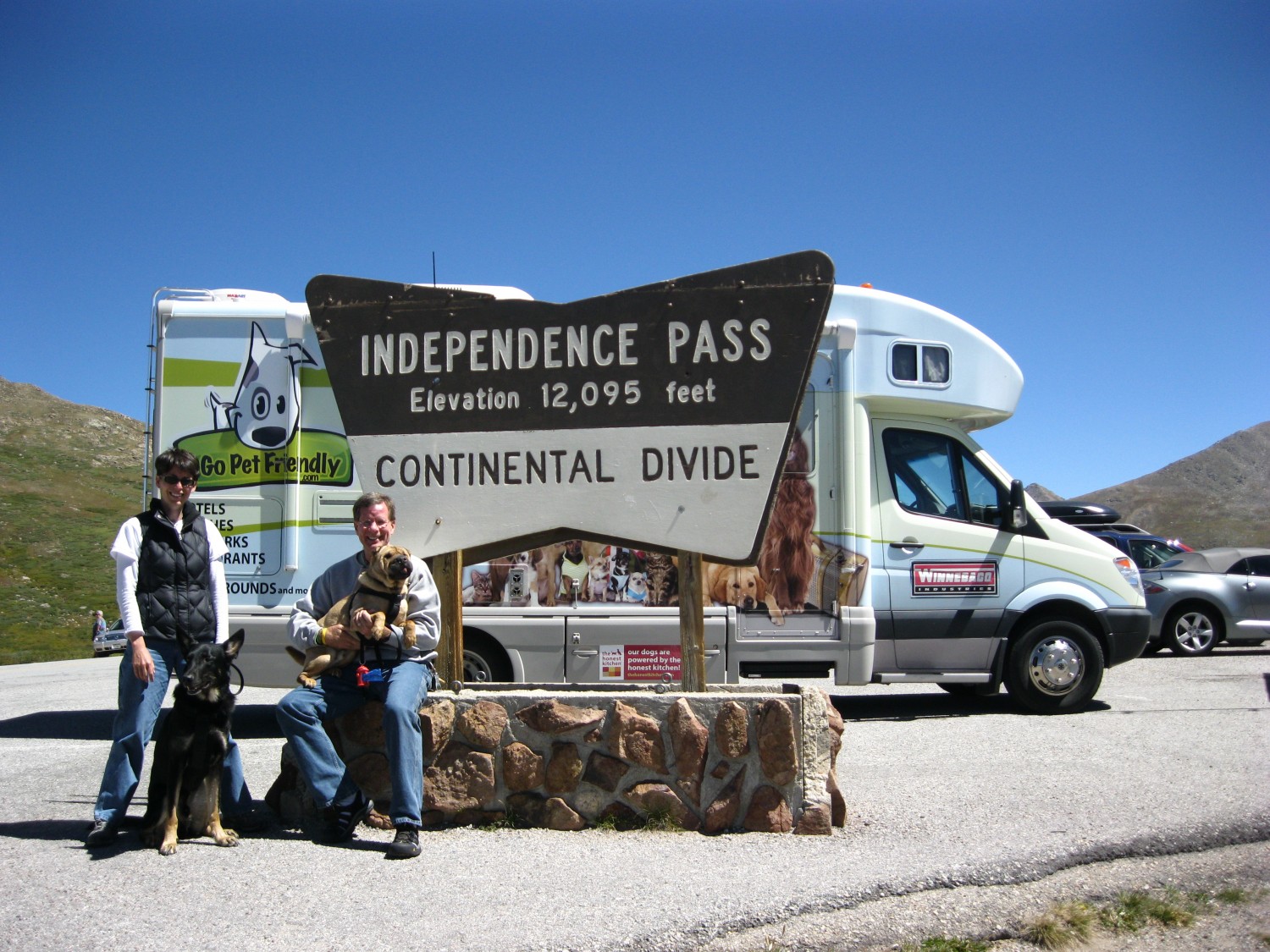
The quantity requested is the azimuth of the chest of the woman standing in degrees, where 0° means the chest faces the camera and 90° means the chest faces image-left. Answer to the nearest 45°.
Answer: approximately 0°

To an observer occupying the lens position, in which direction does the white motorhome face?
facing to the right of the viewer

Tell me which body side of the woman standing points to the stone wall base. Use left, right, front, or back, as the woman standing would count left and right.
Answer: left

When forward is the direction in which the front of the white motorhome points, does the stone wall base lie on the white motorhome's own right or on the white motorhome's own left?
on the white motorhome's own right

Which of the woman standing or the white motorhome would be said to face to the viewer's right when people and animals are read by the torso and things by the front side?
the white motorhome

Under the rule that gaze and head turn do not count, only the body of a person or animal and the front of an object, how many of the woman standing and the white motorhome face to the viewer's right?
1
